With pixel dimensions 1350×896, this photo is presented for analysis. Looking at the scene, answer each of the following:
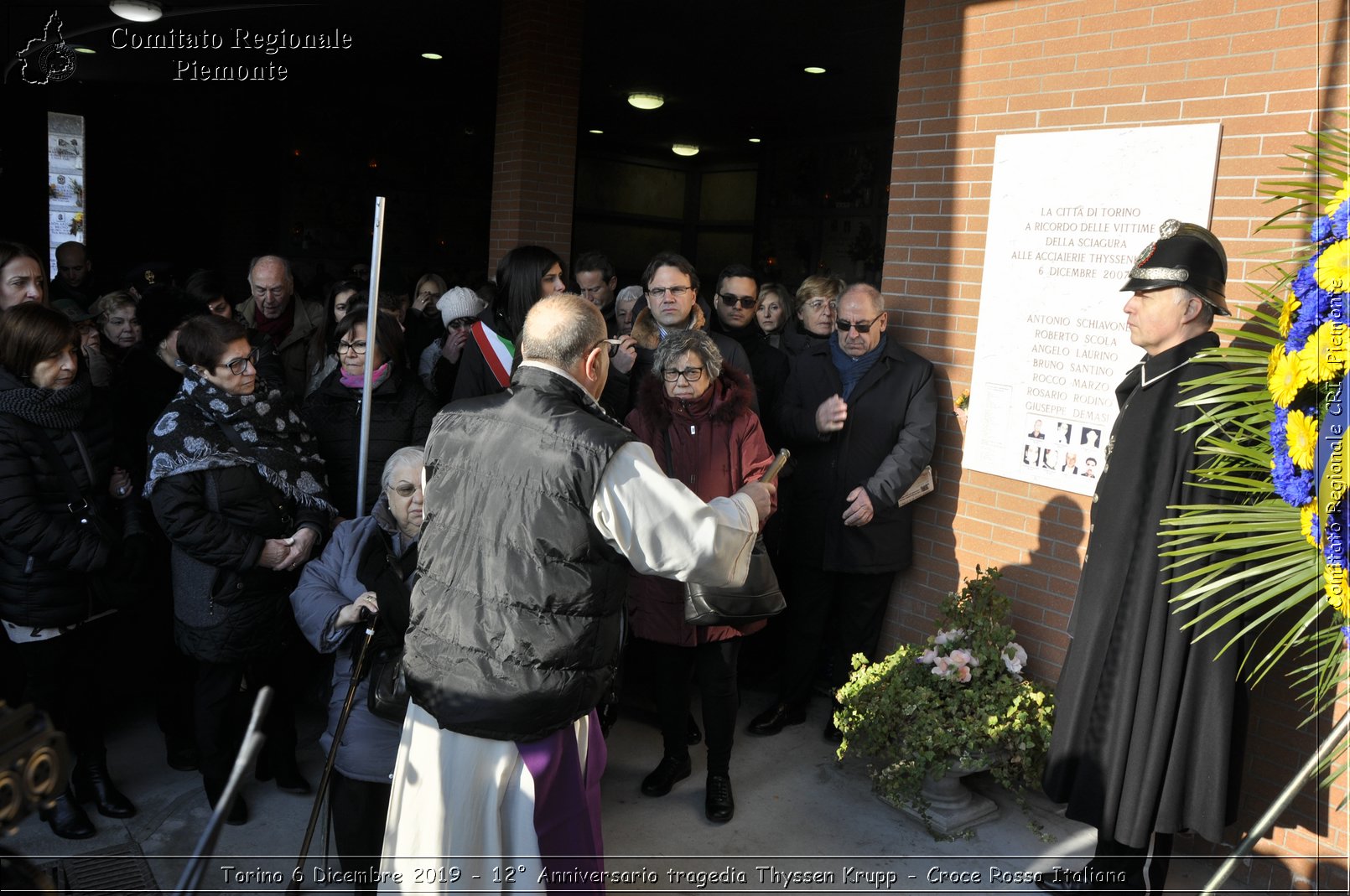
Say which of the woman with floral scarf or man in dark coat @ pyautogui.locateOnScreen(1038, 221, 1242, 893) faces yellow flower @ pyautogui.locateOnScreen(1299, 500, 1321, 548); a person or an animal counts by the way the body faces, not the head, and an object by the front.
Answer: the woman with floral scarf

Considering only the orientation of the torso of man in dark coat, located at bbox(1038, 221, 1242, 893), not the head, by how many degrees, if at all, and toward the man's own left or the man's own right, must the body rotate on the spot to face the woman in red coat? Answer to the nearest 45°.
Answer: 0° — they already face them

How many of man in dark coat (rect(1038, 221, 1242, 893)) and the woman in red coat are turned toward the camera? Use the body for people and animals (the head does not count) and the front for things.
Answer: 1

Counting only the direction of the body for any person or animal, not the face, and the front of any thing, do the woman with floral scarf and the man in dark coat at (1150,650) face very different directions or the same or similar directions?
very different directions

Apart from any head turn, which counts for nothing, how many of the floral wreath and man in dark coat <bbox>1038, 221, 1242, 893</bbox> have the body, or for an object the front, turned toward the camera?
1

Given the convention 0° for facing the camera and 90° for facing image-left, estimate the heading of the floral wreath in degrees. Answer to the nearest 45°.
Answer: approximately 0°

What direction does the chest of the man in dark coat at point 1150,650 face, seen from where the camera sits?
to the viewer's left

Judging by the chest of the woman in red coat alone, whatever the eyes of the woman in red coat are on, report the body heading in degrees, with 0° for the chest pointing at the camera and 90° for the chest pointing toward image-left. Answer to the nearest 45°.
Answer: approximately 0°

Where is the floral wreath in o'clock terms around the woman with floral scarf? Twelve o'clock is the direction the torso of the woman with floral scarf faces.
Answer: The floral wreath is roughly at 12 o'clock from the woman with floral scarf.

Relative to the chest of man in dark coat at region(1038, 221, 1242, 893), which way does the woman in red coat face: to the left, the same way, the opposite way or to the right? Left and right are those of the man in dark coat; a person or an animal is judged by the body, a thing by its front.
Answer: to the left
